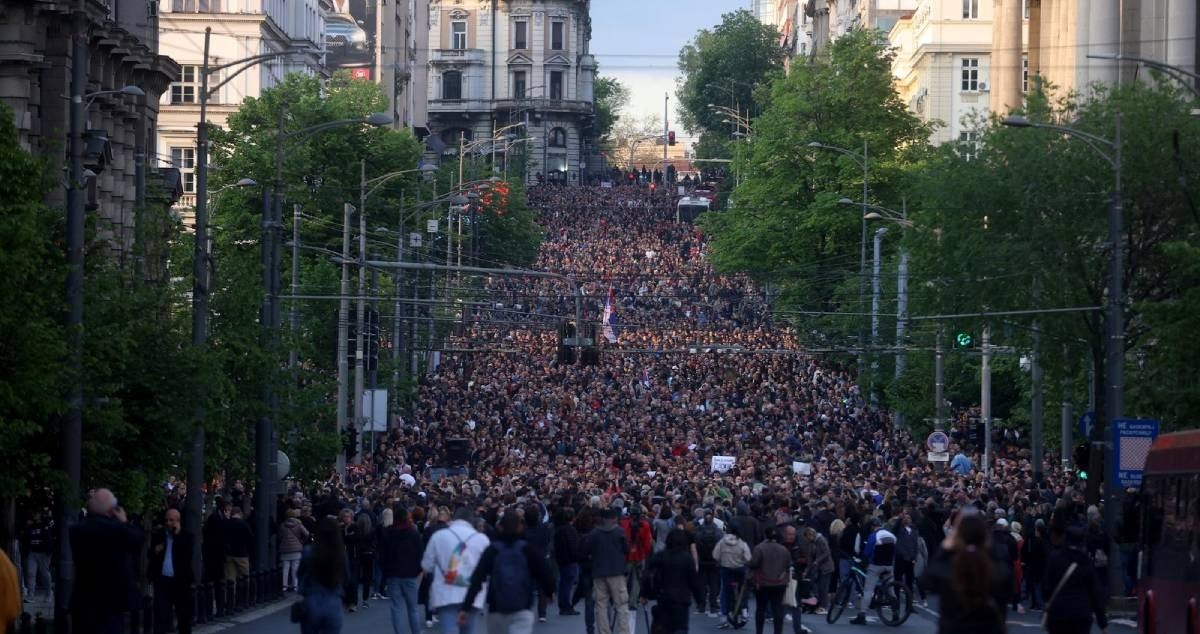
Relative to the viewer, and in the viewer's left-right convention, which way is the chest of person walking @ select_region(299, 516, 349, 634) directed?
facing away from the viewer

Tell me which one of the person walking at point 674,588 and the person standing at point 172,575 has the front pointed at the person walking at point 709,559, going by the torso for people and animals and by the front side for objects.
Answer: the person walking at point 674,588

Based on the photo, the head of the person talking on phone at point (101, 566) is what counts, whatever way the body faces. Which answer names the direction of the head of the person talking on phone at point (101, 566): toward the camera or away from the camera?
away from the camera

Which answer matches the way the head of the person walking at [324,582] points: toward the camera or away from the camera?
away from the camera

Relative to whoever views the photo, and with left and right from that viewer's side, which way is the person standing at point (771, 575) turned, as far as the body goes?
facing away from the viewer

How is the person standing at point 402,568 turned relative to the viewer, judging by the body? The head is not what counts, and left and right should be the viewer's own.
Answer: facing away from the viewer

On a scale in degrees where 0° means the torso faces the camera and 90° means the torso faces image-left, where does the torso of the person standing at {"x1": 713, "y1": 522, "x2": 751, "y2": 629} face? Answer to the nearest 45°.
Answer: approximately 180°

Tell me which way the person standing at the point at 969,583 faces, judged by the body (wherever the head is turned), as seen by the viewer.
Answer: away from the camera

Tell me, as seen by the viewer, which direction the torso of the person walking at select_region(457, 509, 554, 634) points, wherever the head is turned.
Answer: away from the camera

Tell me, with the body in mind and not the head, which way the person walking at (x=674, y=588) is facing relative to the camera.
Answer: away from the camera

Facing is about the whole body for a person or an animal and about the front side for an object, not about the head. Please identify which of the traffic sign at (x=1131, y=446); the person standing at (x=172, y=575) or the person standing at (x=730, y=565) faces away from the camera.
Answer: the person standing at (x=730, y=565)

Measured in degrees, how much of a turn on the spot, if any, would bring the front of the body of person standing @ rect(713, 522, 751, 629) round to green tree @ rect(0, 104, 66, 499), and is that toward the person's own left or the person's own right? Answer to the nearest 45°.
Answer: approximately 90° to the person's own left
